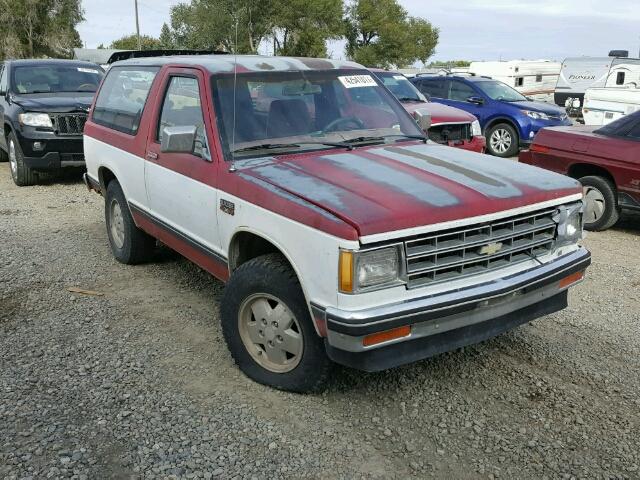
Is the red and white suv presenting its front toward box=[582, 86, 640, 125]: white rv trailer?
no

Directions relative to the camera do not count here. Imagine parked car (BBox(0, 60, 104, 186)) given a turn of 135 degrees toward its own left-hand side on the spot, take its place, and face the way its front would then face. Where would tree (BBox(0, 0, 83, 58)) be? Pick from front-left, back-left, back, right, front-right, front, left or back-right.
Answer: front

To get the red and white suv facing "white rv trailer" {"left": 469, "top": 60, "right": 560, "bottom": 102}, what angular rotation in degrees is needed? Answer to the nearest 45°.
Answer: approximately 135° to its left

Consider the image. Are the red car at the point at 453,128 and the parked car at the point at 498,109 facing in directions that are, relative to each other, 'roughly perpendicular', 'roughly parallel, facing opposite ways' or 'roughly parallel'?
roughly parallel

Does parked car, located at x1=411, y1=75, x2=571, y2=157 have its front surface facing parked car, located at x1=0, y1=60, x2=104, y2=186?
no

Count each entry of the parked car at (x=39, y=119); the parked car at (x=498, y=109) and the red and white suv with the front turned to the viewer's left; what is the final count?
0

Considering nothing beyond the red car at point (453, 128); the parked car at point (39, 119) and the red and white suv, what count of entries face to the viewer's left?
0

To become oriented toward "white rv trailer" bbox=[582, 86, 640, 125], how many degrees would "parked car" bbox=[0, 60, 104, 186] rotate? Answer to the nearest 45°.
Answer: approximately 45° to its left

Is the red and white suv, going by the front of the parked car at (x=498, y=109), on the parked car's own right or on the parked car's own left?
on the parked car's own right

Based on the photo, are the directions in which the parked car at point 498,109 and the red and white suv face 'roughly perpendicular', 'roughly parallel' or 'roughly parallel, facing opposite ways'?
roughly parallel

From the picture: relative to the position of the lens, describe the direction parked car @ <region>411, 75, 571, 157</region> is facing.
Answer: facing the viewer and to the right of the viewer

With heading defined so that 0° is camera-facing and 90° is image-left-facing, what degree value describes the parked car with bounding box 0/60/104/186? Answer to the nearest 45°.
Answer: approximately 315°

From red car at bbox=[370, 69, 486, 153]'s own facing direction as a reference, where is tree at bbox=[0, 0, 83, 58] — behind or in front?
behind

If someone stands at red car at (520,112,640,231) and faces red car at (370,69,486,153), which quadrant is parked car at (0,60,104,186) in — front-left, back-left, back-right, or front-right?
front-left

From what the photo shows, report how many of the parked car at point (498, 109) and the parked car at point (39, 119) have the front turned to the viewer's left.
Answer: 0

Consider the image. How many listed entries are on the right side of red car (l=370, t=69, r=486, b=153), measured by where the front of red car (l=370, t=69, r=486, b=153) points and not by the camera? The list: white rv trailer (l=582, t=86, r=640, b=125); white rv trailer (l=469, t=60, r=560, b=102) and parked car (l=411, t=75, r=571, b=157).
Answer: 0

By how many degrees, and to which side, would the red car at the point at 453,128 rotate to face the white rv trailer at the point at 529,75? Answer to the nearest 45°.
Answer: approximately 135° to its left
